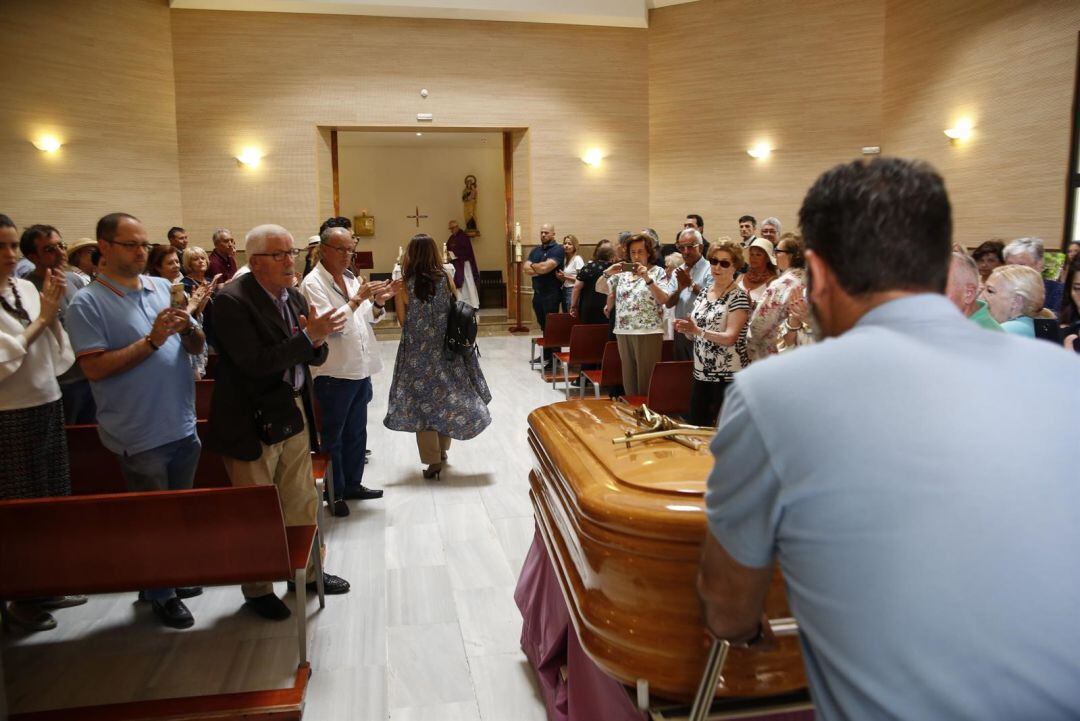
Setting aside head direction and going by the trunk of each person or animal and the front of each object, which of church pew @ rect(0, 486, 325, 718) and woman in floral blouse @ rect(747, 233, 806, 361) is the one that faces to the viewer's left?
the woman in floral blouse

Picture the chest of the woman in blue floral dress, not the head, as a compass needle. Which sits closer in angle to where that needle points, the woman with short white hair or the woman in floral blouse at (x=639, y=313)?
the woman in floral blouse

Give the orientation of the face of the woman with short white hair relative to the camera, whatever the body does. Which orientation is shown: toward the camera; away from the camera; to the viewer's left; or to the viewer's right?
to the viewer's left

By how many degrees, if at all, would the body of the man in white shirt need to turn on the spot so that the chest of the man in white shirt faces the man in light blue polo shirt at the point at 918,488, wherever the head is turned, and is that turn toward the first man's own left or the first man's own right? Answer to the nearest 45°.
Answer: approximately 45° to the first man's own right

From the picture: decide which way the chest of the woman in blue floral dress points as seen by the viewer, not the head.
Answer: away from the camera

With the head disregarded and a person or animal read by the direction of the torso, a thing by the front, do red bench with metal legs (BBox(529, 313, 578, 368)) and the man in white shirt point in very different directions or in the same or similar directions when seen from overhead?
very different directions

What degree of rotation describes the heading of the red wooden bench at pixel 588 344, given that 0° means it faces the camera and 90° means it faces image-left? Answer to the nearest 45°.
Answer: approximately 135°

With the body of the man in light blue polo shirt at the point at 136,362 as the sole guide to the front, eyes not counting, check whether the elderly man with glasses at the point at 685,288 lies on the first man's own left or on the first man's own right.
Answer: on the first man's own left
